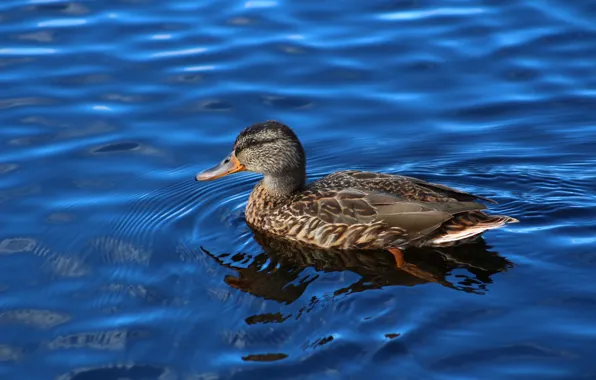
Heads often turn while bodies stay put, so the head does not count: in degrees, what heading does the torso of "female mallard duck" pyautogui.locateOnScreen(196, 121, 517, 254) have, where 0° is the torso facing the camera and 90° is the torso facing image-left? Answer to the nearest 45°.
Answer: approximately 90°
